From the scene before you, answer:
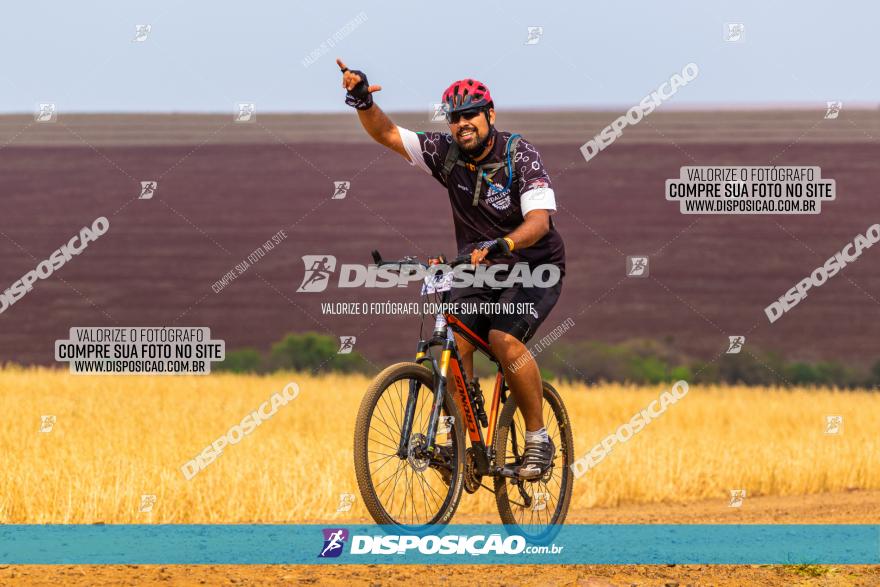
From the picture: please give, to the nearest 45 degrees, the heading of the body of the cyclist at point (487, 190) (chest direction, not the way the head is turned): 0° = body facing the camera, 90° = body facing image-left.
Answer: approximately 45°

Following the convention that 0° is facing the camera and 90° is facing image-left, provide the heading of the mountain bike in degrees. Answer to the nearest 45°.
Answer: approximately 45°
